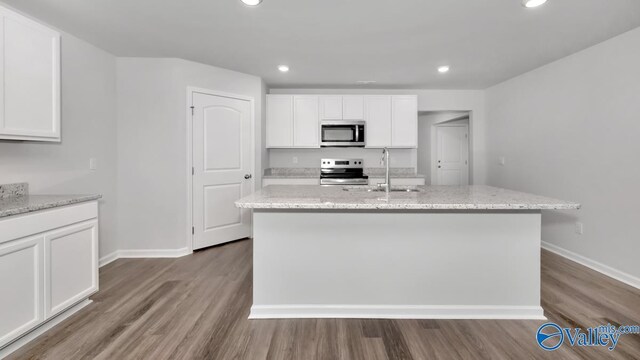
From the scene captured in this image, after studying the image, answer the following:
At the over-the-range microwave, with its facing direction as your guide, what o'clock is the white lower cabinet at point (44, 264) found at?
The white lower cabinet is roughly at 1 o'clock from the over-the-range microwave.

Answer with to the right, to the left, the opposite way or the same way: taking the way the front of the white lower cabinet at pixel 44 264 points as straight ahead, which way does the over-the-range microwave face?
to the right

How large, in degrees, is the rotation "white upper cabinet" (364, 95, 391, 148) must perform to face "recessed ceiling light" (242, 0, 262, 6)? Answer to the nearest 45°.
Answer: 0° — it already faces it

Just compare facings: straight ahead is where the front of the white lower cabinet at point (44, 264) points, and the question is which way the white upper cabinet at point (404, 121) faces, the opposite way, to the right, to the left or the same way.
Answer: to the right

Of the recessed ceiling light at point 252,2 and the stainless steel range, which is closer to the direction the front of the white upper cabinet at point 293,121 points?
the recessed ceiling light

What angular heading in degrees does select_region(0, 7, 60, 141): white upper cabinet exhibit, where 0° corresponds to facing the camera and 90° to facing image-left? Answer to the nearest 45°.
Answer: approximately 315°

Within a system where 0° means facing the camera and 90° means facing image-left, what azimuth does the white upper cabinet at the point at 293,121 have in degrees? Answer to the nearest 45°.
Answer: approximately 0°

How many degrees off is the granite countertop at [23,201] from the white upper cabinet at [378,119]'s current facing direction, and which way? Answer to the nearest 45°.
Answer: approximately 45° to its right

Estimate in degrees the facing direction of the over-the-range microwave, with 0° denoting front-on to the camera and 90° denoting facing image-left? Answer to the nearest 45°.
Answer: approximately 0°
